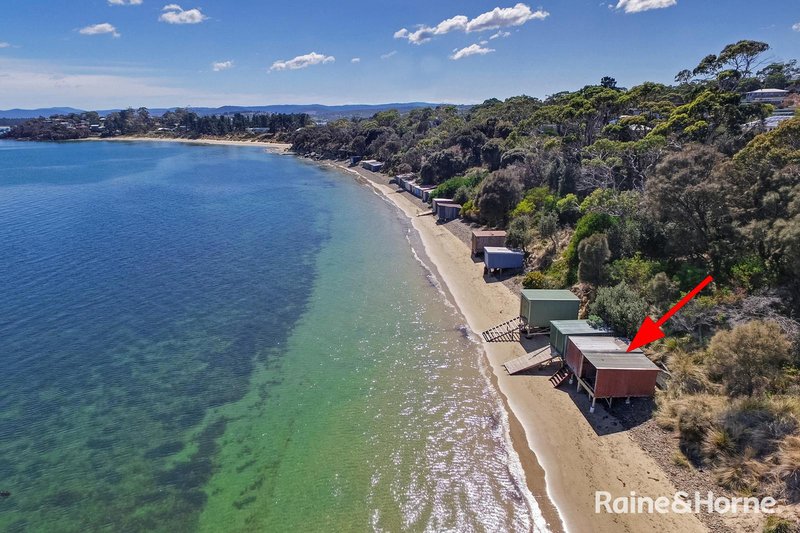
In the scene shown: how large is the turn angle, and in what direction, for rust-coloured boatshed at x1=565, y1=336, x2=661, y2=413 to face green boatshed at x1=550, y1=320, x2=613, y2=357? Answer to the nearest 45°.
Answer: approximately 90° to its right

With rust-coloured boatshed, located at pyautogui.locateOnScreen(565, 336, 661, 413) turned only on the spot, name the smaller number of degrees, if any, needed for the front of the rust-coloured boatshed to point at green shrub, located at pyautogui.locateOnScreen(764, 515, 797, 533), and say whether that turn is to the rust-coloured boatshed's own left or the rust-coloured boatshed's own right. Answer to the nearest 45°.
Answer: approximately 90° to the rust-coloured boatshed's own left

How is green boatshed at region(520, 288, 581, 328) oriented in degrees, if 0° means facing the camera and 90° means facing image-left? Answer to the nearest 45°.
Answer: approximately 90°

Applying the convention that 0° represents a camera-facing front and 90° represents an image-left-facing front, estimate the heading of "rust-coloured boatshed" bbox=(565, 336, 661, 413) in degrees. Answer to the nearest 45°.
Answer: approximately 45°

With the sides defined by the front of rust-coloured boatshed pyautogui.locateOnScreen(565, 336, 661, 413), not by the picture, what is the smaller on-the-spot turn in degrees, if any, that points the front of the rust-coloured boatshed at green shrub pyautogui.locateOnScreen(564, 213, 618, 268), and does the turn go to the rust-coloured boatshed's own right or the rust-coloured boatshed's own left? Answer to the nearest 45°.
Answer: approximately 135° to the rust-coloured boatshed's own right

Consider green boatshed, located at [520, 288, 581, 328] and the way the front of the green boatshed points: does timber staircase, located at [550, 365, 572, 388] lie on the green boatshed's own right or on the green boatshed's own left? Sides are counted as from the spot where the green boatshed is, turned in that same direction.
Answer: on the green boatshed's own left

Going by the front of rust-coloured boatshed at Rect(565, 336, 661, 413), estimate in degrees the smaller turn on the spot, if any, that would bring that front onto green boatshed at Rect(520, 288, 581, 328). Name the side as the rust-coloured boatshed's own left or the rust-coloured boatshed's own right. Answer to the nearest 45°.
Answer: approximately 90° to the rust-coloured boatshed's own right

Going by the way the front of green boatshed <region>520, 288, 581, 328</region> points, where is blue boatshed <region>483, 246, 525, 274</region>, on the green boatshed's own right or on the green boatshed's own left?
on the green boatshed's own right

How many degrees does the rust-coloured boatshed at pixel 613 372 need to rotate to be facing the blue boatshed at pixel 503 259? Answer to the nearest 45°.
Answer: approximately 90° to its right

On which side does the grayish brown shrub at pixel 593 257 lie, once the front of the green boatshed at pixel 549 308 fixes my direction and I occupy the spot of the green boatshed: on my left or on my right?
on my right
